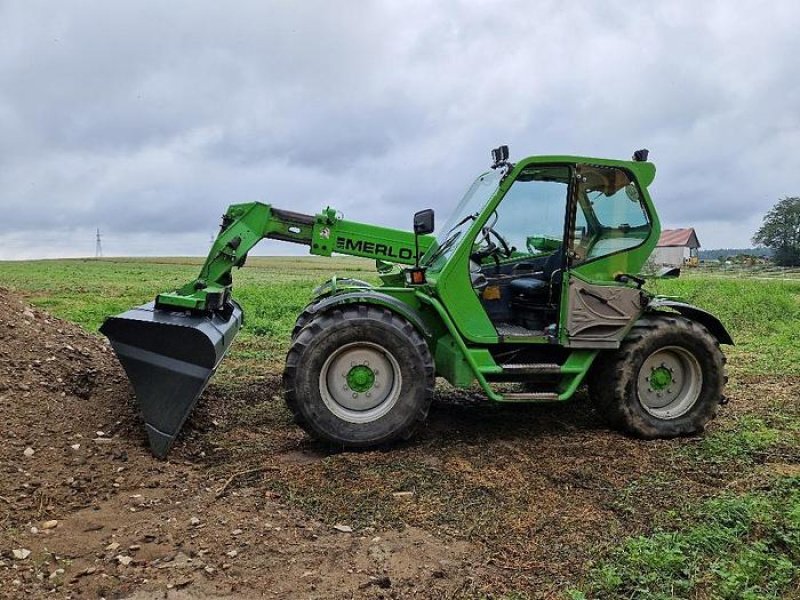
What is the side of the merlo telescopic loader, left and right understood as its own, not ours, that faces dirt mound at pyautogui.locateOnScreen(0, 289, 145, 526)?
front

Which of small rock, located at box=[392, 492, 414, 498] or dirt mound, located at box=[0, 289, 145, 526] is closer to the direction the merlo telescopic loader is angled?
the dirt mound

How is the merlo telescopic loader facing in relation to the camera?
to the viewer's left

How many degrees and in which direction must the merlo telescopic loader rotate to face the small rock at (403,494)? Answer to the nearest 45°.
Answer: approximately 45° to its left

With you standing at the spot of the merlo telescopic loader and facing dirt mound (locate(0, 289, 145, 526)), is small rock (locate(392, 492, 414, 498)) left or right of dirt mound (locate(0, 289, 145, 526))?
left
